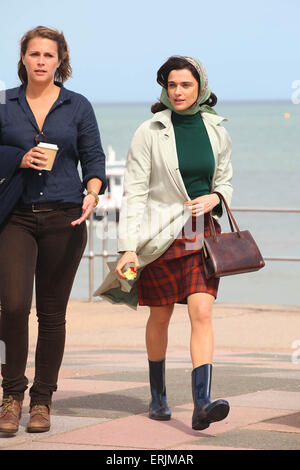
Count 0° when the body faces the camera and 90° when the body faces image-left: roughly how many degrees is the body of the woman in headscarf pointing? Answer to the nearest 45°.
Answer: approximately 315°

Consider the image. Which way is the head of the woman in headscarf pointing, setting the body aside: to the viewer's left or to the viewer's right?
to the viewer's left
